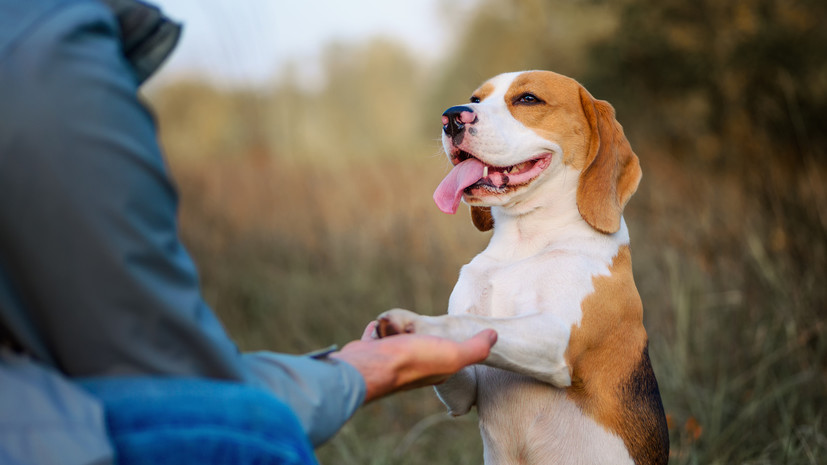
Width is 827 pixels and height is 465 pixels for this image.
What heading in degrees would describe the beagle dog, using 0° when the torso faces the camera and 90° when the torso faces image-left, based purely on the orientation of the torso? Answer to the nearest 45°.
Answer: approximately 45°

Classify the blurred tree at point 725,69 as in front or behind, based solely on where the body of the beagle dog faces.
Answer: behind
